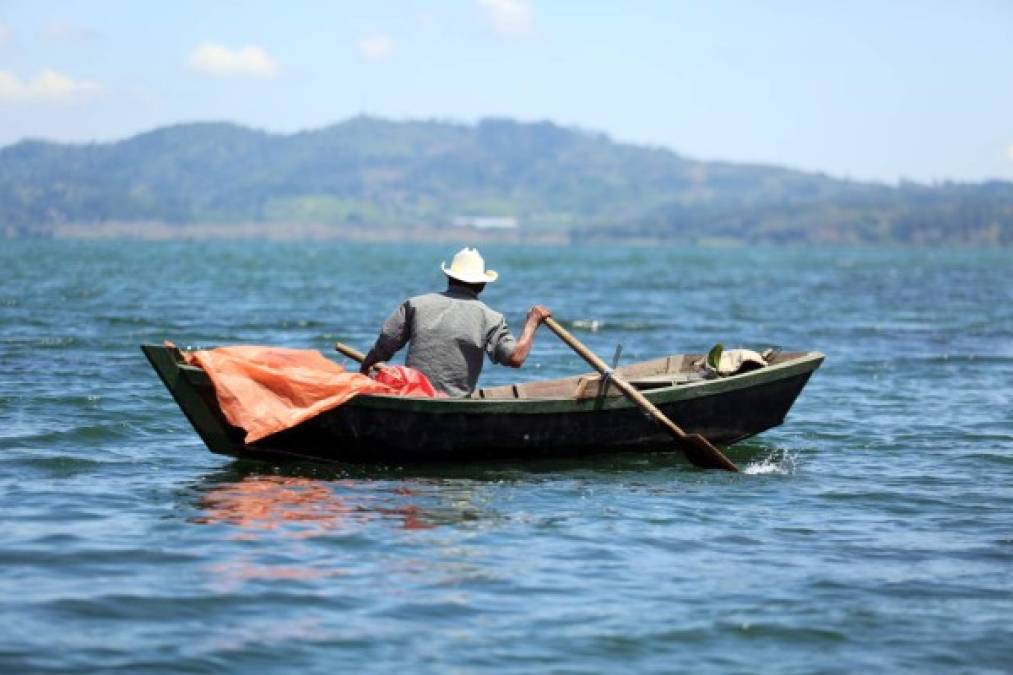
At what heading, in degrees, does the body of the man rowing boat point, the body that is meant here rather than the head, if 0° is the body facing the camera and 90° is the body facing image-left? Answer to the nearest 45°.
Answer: approximately 225°

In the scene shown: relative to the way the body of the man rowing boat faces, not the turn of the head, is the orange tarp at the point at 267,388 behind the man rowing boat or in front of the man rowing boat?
behind
